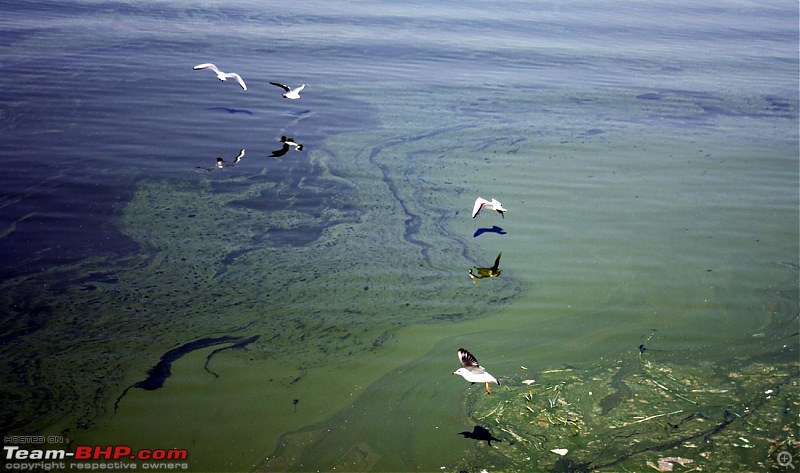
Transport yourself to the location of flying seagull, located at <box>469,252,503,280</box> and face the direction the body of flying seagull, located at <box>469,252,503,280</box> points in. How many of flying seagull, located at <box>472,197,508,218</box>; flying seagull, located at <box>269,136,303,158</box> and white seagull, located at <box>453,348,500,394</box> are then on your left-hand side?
1

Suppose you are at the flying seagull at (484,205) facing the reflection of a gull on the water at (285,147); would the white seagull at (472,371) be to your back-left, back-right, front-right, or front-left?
back-left

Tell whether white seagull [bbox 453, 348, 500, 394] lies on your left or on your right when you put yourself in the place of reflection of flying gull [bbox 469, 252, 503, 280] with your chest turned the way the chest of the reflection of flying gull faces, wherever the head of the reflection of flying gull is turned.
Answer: on your left

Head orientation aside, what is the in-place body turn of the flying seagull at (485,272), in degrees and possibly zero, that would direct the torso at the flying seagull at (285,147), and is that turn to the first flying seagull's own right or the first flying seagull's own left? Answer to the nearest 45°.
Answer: approximately 45° to the first flying seagull's own right

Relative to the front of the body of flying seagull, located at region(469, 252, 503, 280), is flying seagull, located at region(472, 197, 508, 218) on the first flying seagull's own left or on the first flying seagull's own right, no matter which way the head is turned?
on the first flying seagull's own right

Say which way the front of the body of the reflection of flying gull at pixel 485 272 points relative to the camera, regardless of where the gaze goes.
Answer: to the viewer's left
